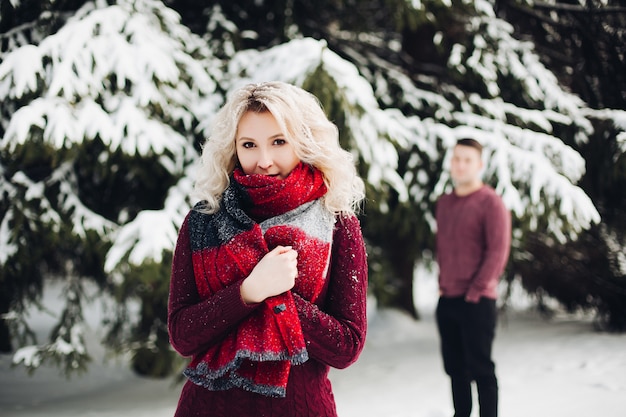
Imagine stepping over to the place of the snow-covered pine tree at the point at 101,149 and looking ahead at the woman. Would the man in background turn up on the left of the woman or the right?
left

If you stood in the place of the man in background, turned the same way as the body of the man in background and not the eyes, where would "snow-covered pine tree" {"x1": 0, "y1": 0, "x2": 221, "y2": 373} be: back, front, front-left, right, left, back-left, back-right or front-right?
front-right

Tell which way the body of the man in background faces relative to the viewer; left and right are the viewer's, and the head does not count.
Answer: facing the viewer and to the left of the viewer

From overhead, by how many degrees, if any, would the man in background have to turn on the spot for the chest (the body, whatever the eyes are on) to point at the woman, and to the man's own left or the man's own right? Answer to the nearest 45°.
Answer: approximately 45° to the man's own left

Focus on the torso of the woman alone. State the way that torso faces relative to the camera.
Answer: toward the camera

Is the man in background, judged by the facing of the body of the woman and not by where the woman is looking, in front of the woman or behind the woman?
behind

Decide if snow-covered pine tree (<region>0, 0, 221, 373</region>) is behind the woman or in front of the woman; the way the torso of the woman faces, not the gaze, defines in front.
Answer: behind

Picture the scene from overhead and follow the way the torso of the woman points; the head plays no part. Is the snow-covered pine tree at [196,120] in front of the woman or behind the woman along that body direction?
behind

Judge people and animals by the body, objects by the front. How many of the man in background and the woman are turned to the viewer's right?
0
